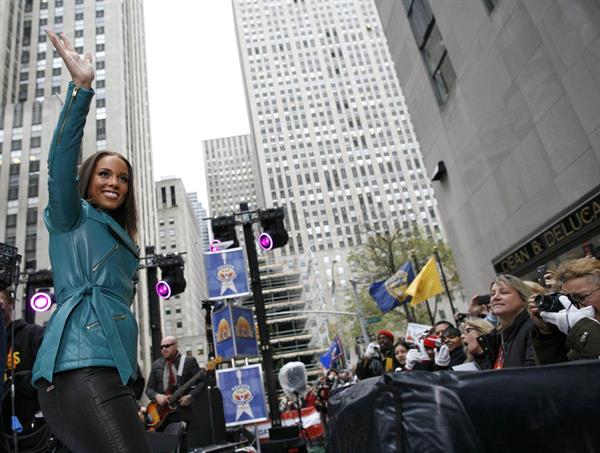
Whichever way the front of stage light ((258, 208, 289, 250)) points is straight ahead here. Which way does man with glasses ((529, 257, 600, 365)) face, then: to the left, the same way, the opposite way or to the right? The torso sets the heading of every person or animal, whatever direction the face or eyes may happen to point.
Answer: to the right

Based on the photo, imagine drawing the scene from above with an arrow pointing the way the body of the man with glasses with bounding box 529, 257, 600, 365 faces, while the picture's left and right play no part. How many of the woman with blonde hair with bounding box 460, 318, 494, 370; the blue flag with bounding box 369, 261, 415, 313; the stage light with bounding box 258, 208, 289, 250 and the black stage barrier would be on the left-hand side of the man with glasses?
1

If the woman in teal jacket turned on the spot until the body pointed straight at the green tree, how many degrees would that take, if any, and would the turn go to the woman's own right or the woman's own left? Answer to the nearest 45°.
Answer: approximately 90° to the woman's own left

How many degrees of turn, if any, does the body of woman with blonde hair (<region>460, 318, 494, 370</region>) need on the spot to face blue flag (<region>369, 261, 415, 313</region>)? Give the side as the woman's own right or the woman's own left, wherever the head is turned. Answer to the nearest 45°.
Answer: approximately 90° to the woman's own right

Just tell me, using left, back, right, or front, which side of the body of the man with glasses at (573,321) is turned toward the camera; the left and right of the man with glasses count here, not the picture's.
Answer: left

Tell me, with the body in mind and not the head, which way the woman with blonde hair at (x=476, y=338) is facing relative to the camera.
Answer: to the viewer's left

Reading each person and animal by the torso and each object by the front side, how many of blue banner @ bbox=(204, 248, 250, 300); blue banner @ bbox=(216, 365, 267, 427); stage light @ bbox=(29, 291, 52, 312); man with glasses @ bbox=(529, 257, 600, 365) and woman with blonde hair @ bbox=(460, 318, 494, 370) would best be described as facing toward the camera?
3

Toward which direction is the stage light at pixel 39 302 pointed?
toward the camera

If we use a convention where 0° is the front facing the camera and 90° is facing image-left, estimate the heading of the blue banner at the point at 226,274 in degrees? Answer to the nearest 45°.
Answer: approximately 0°

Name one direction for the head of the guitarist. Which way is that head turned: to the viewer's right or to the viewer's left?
to the viewer's left

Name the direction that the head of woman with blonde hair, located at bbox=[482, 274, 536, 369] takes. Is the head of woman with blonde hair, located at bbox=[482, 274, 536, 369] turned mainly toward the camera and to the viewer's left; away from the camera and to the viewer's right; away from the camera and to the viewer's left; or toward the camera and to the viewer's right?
toward the camera and to the viewer's left

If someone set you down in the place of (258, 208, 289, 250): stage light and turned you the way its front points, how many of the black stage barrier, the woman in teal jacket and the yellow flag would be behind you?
1

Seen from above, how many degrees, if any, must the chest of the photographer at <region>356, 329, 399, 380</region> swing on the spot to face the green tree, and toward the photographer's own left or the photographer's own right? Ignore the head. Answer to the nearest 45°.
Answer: approximately 135° to the photographer's own right
